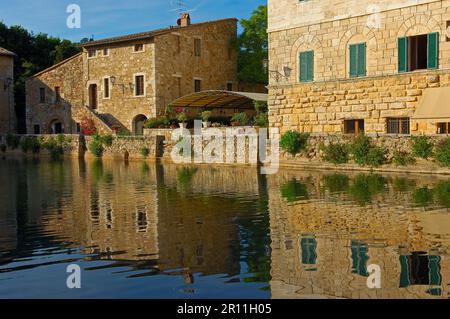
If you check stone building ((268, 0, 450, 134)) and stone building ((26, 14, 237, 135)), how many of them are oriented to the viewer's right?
0

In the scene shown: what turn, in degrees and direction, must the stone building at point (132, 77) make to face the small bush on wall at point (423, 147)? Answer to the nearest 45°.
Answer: approximately 90° to its left

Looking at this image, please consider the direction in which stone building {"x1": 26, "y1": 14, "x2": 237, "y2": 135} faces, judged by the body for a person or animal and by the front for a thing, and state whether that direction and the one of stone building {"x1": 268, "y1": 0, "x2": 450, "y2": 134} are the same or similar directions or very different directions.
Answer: same or similar directions

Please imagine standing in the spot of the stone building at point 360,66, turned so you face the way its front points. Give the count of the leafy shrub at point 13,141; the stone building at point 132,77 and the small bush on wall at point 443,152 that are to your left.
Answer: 1

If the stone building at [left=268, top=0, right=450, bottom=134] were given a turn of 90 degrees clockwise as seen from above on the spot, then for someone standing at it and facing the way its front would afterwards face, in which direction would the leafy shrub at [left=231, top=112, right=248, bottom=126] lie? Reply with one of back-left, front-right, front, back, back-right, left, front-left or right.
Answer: front

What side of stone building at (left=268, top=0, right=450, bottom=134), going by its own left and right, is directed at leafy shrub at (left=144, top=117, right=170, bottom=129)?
right

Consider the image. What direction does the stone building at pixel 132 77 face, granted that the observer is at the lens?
facing the viewer and to the left of the viewer

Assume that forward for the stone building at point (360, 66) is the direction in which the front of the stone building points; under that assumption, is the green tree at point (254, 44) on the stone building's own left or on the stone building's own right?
on the stone building's own right

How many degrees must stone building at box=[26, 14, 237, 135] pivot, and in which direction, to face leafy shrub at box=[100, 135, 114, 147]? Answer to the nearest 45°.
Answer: approximately 45° to its left

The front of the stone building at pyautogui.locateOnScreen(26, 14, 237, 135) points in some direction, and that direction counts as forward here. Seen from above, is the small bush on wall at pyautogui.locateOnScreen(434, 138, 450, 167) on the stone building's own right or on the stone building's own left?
on the stone building's own left
